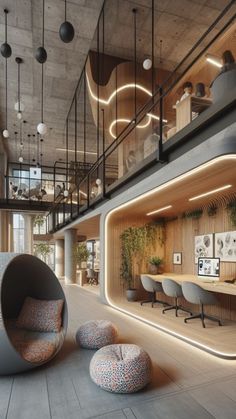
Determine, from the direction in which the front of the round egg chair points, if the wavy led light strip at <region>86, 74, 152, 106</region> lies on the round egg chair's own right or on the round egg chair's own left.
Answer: on the round egg chair's own left

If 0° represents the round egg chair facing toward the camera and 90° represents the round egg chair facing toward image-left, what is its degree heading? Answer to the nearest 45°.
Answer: approximately 315°

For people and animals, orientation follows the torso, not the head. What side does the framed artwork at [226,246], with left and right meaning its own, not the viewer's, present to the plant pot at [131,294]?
right

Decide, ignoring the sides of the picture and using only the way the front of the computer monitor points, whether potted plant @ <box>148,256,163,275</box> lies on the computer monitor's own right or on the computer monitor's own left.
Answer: on the computer monitor's own right

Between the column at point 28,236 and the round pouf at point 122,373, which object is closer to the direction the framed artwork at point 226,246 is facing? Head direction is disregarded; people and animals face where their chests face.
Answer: the round pouf
